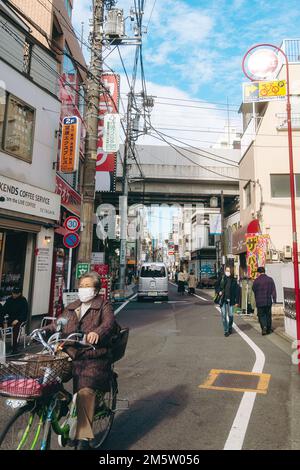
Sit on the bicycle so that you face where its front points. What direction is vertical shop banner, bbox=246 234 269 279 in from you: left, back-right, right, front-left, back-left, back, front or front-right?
back

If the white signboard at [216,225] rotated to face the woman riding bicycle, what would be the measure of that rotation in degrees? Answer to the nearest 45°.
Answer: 0° — it already faces them

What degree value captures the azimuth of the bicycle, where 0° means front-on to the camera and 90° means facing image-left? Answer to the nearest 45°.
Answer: approximately 45°

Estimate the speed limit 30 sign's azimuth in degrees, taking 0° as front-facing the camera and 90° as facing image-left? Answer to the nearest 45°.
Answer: approximately 0°

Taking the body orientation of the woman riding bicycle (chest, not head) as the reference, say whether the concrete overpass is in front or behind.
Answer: behind
